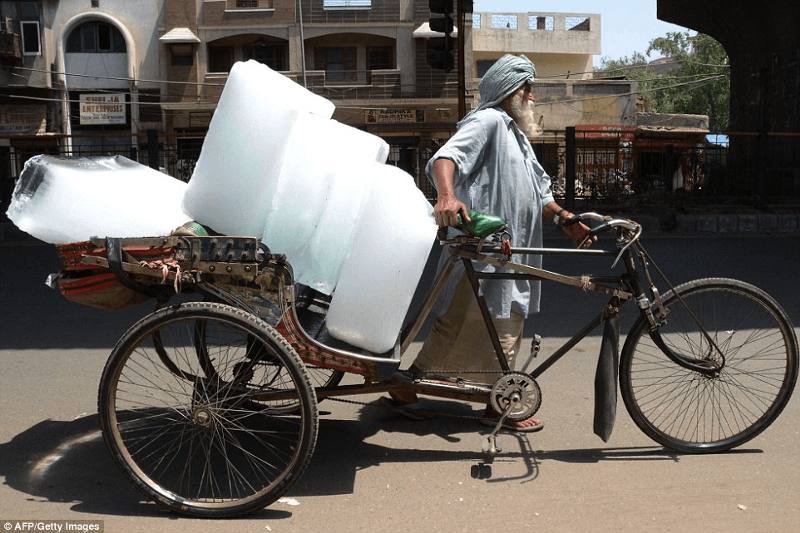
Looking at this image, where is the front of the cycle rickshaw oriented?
to the viewer's right

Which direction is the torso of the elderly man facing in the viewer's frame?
to the viewer's right

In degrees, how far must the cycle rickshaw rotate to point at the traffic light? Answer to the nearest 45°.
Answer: approximately 90° to its left

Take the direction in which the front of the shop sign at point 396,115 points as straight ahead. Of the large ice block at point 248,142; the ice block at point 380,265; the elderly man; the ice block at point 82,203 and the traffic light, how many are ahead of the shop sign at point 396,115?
5

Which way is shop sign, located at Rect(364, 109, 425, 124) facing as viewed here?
toward the camera

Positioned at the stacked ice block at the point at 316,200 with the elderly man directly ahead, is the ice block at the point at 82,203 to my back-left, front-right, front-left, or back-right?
back-left

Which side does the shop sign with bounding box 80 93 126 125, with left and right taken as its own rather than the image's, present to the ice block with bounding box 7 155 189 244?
front

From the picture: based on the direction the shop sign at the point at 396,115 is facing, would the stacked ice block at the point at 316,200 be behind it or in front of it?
in front

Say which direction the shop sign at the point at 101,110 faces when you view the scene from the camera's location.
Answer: facing the viewer

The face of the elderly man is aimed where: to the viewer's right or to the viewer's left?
to the viewer's right
